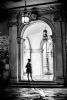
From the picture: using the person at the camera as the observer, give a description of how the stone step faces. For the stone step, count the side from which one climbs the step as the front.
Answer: facing the viewer
